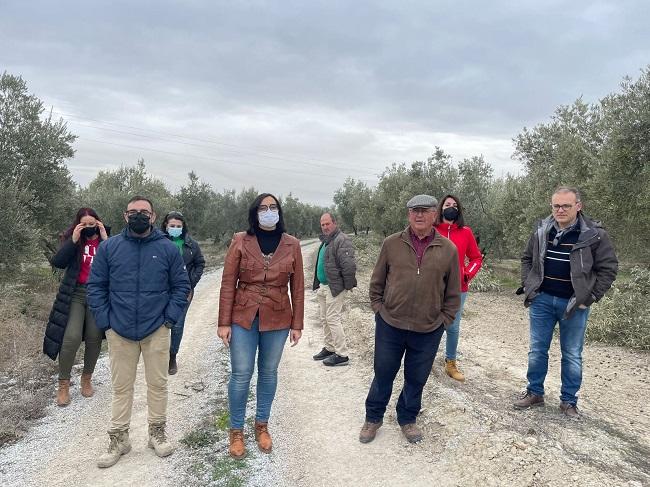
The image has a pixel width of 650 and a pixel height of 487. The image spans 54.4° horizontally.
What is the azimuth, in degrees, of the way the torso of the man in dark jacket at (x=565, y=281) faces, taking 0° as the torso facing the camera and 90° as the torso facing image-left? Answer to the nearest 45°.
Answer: approximately 45°

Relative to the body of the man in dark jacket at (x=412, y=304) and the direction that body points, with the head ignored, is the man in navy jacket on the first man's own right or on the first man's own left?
on the first man's own right

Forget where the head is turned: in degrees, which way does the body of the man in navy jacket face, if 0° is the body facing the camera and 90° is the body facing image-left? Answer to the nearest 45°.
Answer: approximately 0°

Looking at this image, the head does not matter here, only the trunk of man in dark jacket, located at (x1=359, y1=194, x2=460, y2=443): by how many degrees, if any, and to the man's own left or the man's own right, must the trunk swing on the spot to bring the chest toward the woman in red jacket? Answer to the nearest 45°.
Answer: approximately 180°

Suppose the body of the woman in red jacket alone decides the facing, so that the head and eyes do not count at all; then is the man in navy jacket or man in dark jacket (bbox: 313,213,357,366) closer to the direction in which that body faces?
the man in navy jacket
